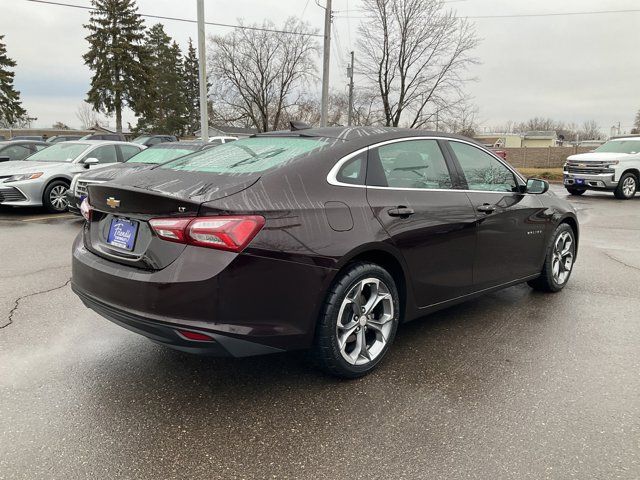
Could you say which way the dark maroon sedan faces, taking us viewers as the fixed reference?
facing away from the viewer and to the right of the viewer

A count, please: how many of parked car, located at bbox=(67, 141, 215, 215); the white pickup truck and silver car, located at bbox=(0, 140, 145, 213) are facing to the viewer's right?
0

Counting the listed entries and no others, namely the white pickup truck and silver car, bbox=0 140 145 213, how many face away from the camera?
0

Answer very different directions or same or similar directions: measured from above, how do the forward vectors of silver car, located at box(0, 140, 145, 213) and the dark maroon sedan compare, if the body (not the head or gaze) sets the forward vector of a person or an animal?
very different directions

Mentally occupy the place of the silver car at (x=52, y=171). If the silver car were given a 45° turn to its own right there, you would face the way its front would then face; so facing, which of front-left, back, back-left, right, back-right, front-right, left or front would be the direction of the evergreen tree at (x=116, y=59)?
right

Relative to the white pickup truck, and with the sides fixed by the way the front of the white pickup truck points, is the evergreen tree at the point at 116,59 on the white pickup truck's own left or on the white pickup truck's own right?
on the white pickup truck's own right

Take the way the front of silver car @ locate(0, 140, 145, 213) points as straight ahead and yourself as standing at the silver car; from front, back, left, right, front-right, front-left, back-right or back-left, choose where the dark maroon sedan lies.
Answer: front-left

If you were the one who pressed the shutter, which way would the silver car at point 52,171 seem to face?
facing the viewer and to the left of the viewer

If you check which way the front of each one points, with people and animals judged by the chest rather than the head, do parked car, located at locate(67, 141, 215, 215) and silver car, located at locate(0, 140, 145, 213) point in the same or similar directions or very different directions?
same or similar directions

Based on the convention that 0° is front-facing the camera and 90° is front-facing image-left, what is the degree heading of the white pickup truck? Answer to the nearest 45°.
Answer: approximately 45°

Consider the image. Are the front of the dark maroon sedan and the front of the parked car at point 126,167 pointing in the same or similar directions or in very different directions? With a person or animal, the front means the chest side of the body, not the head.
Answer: very different directions
